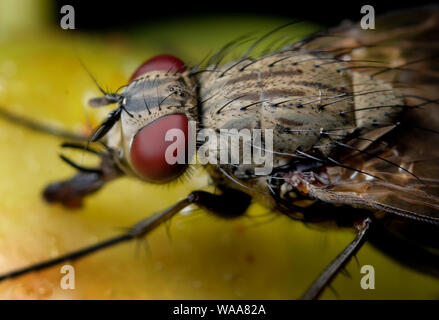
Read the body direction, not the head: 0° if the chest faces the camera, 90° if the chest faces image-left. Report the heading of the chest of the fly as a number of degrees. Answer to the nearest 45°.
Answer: approximately 90°
